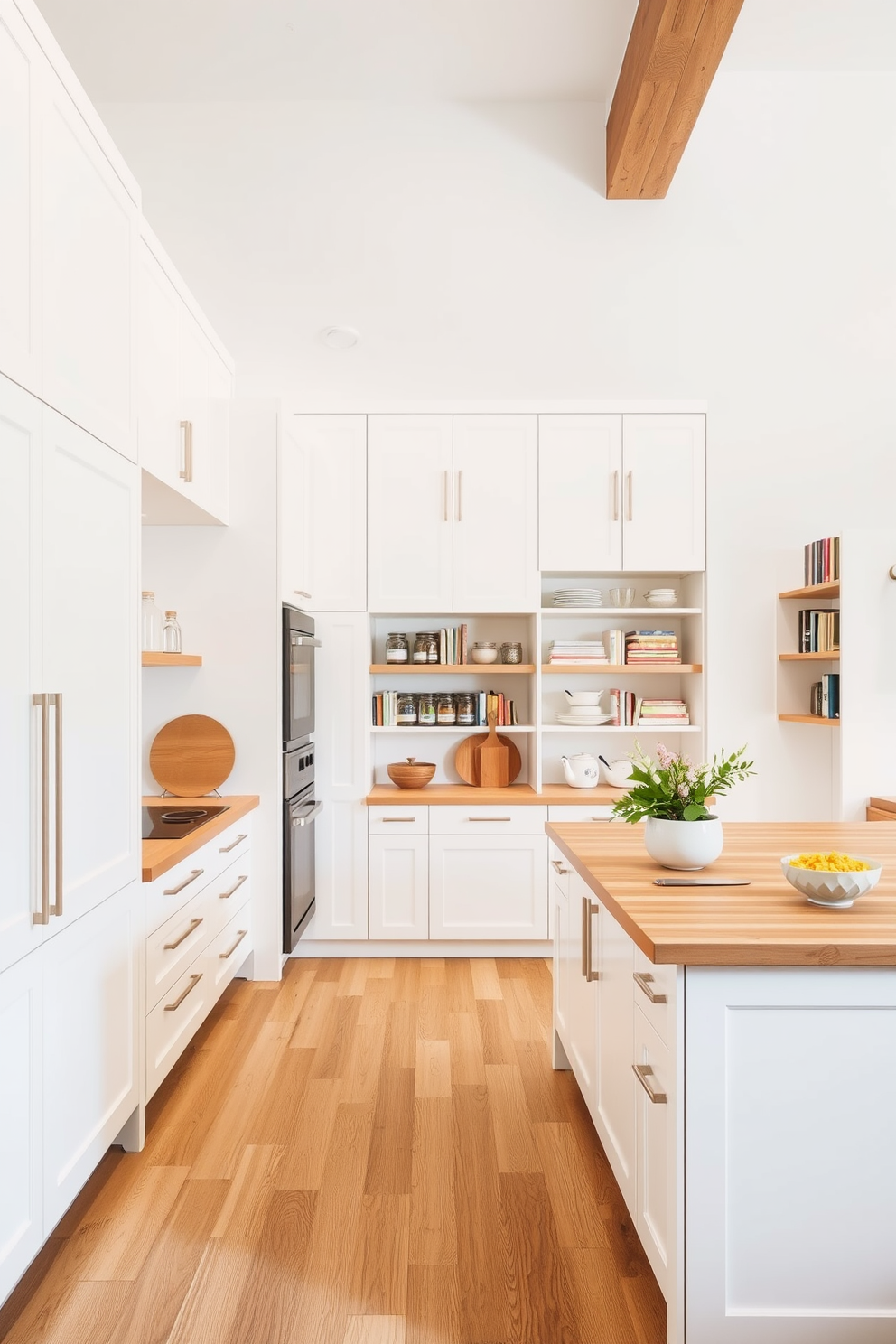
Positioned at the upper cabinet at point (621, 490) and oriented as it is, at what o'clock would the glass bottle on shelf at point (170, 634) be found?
The glass bottle on shelf is roughly at 2 o'clock from the upper cabinet.

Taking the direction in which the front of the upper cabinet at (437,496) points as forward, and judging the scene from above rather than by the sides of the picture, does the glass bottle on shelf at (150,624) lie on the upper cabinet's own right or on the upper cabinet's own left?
on the upper cabinet's own right

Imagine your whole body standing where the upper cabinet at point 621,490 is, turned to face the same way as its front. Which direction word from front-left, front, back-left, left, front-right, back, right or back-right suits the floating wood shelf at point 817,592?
left

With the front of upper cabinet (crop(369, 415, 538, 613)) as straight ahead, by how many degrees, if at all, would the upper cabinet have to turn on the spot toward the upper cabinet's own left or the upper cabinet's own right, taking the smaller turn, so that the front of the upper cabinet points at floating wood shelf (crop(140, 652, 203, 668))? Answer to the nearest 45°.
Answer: approximately 45° to the upper cabinet's own right

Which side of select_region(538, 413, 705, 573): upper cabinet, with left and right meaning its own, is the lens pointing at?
front

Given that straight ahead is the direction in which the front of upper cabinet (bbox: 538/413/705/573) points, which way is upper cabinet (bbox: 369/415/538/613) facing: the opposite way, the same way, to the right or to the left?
the same way

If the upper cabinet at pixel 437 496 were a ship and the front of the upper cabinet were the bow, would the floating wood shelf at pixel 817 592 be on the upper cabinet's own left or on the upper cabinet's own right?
on the upper cabinet's own left

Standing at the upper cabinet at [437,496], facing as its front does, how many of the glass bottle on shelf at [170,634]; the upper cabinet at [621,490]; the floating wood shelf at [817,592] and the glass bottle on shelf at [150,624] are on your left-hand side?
2

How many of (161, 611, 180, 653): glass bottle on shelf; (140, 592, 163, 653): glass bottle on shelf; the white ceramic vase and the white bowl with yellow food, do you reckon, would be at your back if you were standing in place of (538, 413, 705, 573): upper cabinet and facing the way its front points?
0

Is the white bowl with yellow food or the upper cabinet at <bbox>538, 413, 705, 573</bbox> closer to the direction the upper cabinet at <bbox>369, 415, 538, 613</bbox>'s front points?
the white bowl with yellow food

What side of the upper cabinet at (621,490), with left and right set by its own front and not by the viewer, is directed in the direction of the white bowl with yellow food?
front

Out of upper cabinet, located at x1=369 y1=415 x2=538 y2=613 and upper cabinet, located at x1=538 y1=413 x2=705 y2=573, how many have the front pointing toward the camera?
2
